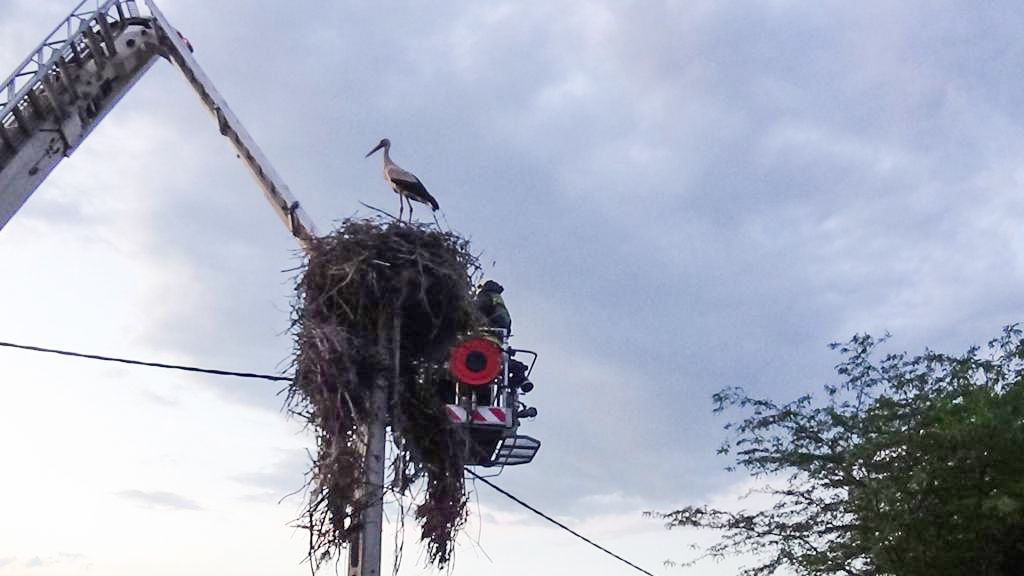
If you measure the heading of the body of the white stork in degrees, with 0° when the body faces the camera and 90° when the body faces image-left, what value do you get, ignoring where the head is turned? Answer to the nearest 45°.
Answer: approximately 90°

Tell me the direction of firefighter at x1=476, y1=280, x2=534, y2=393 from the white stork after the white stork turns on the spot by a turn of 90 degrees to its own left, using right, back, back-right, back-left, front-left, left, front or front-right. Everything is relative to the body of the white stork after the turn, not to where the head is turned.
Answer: back-left
